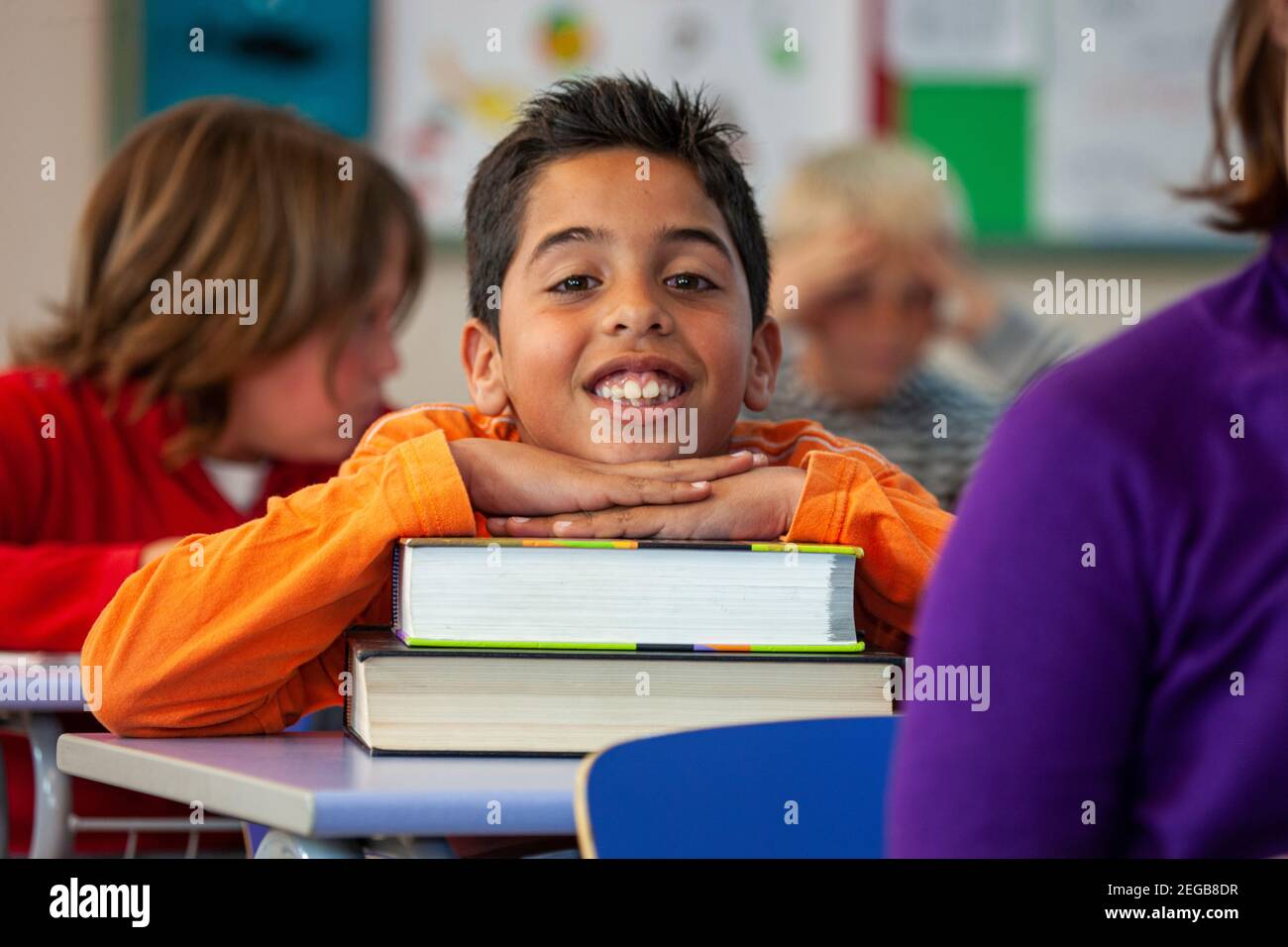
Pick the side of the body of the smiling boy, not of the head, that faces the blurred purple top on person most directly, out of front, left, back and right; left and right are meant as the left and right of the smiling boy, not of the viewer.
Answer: front

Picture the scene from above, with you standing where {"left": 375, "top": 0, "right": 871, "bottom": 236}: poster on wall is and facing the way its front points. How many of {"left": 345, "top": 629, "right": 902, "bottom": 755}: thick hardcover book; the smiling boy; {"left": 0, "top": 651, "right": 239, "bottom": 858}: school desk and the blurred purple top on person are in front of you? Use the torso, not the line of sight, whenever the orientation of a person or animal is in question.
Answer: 4

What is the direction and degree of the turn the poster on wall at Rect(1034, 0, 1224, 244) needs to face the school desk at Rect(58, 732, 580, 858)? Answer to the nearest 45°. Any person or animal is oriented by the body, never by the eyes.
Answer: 0° — it already faces it

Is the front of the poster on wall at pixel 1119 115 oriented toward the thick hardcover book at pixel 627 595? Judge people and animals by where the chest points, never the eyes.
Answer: yes

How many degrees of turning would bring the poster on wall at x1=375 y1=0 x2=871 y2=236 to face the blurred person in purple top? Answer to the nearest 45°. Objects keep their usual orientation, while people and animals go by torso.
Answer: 0° — it already faces them

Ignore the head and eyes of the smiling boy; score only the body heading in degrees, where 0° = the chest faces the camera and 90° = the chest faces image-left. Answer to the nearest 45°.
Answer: approximately 0°

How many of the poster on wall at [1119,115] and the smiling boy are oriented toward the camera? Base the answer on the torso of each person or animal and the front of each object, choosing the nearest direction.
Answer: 2

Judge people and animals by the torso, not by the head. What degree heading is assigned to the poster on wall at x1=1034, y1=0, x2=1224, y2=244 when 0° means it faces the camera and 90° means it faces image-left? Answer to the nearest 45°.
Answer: approximately 0°

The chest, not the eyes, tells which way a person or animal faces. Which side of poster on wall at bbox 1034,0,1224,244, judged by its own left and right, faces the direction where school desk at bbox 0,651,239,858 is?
front
